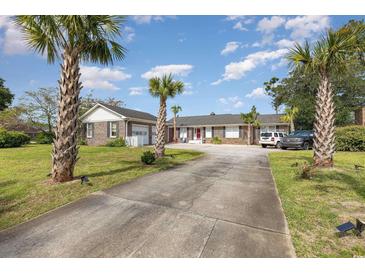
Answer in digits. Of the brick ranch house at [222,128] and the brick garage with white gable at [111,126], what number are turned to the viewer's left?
0

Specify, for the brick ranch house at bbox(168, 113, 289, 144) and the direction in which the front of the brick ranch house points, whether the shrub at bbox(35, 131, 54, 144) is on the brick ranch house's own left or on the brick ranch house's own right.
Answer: on the brick ranch house's own right

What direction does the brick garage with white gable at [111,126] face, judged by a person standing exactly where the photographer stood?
facing the viewer and to the right of the viewer

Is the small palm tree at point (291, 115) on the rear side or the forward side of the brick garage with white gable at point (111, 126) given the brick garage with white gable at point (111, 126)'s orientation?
on the forward side

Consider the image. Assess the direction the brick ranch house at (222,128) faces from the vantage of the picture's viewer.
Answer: facing the viewer

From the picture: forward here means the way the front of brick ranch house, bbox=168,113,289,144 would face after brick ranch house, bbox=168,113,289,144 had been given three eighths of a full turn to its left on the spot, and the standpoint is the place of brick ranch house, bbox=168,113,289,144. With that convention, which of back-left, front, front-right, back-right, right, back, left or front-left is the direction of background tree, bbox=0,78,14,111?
back-left

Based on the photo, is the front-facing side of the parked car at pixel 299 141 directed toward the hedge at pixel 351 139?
no

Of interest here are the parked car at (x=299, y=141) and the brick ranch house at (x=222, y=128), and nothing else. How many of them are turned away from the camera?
0

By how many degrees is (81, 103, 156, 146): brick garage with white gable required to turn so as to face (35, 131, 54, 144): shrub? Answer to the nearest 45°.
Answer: approximately 135° to its right

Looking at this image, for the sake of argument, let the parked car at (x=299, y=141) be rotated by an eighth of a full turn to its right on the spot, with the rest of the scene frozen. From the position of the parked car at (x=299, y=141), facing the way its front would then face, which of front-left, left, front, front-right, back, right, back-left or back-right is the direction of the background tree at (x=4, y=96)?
front

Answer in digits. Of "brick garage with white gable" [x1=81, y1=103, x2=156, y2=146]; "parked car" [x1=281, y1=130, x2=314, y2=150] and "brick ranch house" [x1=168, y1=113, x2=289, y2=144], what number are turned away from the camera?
0
